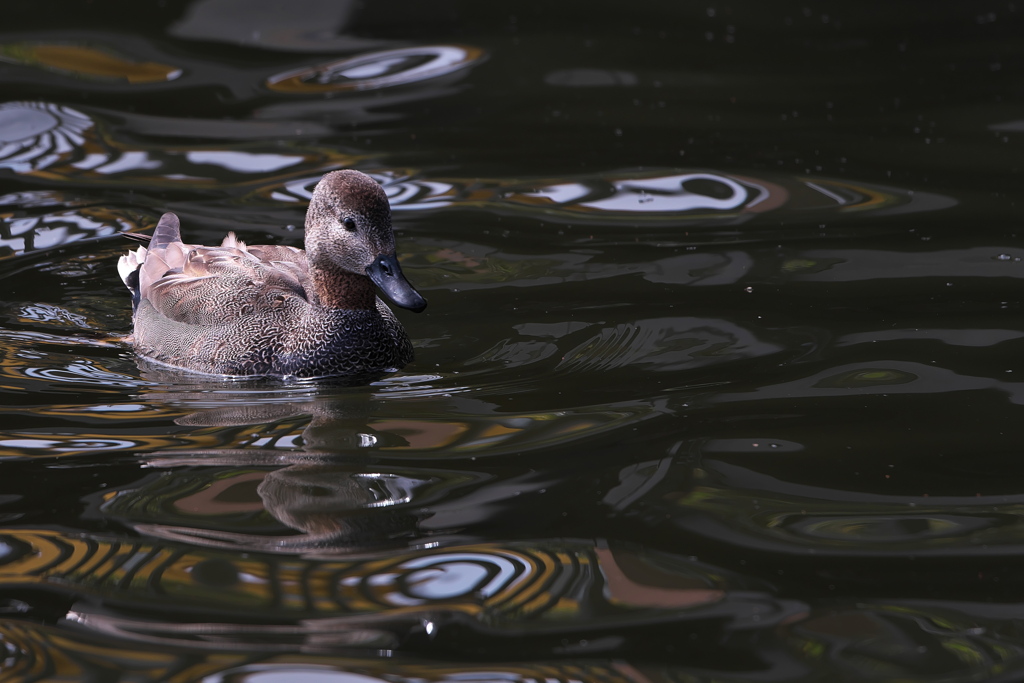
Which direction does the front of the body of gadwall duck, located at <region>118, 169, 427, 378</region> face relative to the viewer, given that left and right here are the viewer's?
facing the viewer and to the right of the viewer
